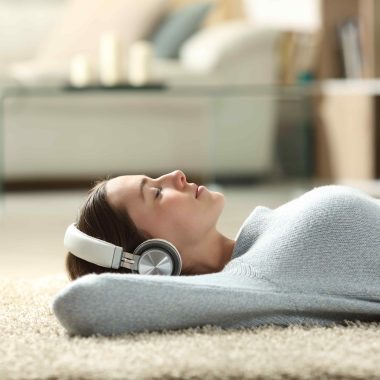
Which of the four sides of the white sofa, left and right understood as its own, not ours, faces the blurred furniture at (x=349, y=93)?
left

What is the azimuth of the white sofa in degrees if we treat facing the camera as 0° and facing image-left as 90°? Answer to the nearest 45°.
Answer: approximately 0°

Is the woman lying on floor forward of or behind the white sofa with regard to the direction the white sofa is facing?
forward
